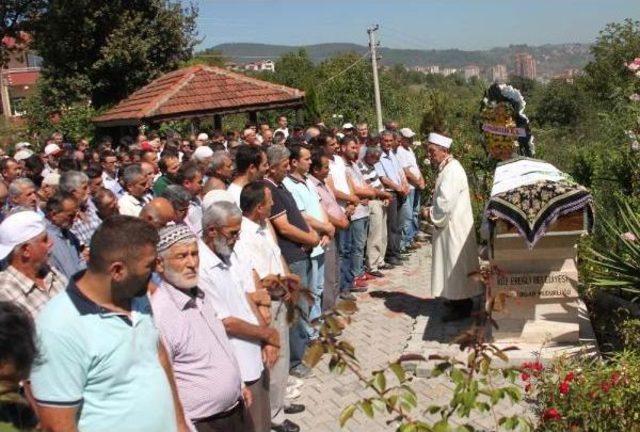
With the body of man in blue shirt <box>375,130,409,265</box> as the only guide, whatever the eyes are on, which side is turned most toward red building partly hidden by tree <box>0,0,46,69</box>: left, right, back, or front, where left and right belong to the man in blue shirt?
back

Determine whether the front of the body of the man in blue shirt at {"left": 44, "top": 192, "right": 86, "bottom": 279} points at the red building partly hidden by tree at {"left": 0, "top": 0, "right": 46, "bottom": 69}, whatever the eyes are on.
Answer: no

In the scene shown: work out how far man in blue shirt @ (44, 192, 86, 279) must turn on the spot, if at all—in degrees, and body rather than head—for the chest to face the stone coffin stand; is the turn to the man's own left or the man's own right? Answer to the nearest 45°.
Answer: approximately 45° to the man's own left

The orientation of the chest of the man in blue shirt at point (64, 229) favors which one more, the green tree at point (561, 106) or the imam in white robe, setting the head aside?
the imam in white robe

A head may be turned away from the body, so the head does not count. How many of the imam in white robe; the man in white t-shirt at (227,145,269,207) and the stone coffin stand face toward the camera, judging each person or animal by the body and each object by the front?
1

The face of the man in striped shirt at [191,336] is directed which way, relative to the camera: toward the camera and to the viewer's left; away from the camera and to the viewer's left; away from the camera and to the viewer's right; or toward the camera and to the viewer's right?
toward the camera and to the viewer's right

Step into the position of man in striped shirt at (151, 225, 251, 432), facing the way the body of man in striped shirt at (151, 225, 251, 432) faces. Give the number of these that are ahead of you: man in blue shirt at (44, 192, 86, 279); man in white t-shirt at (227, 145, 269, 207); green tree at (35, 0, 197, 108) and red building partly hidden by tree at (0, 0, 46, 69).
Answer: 0

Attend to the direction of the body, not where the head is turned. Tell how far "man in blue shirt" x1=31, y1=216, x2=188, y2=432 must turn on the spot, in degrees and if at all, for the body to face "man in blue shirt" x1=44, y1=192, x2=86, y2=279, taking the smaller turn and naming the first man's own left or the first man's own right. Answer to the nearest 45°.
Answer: approximately 135° to the first man's own left

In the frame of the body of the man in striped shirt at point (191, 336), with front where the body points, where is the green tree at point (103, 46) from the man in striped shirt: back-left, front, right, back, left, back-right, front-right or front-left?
back-left

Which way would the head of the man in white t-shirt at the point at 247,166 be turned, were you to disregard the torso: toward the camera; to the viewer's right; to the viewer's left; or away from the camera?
to the viewer's right

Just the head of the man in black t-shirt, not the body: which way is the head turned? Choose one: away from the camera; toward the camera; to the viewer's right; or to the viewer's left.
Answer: to the viewer's right

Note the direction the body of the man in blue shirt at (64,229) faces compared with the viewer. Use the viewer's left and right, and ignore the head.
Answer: facing the viewer and to the right of the viewer
